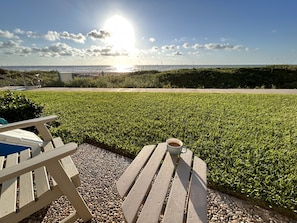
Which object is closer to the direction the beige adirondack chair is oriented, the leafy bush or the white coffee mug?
the white coffee mug

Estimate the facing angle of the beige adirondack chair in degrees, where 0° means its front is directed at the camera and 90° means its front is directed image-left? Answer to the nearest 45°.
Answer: approximately 270°

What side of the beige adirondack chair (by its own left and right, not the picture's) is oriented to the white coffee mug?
front

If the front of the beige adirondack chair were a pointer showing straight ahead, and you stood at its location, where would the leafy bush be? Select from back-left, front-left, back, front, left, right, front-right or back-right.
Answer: left
